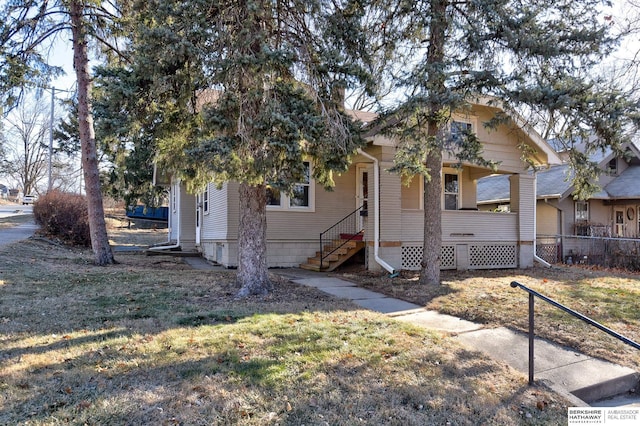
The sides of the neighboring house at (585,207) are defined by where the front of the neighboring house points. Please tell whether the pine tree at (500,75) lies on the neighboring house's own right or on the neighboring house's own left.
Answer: on the neighboring house's own right

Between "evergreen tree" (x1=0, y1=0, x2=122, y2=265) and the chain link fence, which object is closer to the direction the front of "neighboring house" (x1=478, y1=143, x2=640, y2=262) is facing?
the chain link fence

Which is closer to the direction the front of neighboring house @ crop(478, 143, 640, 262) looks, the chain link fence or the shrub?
the chain link fence

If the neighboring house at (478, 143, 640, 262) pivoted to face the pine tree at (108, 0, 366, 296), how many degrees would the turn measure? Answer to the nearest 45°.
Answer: approximately 45° to its right

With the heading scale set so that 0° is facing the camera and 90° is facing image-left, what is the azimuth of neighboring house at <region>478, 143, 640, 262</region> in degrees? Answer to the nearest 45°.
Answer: approximately 315°

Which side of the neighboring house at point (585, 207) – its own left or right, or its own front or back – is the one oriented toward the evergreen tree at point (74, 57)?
right

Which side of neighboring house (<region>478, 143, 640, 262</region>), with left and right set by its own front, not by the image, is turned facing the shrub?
right

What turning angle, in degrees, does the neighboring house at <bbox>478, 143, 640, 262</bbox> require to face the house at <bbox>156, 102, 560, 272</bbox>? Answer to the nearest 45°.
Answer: approximately 90° to its right
